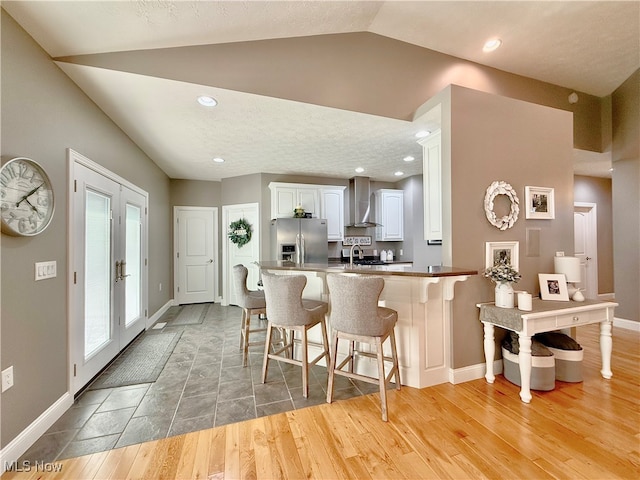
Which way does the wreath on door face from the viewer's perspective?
toward the camera

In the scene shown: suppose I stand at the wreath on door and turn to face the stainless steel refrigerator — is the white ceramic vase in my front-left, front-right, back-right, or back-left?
front-right

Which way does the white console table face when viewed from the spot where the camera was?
facing the viewer and to the right of the viewer

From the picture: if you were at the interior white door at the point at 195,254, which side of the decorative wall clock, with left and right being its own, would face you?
left

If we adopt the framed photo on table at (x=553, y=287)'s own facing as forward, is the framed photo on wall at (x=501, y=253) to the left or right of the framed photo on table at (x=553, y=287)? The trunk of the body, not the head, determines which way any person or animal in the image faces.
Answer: on its right

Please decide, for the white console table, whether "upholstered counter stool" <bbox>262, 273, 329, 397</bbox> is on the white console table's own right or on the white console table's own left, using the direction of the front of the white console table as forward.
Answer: on the white console table's own right

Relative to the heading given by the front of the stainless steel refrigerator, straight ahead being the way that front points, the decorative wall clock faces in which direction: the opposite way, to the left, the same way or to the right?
to the left

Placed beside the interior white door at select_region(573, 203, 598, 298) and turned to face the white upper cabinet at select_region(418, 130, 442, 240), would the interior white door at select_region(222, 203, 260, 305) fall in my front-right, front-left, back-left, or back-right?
front-right

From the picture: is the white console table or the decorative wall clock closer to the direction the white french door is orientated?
the white console table

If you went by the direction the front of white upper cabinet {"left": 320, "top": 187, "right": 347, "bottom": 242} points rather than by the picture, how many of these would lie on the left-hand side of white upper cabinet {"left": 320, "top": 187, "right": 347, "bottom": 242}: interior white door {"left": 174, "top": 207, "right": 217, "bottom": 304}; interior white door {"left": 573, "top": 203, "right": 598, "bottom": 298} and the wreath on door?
1

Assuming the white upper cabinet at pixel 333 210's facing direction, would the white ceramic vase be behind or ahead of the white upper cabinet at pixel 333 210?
ahead

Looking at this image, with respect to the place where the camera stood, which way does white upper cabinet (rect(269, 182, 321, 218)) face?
facing the viewer

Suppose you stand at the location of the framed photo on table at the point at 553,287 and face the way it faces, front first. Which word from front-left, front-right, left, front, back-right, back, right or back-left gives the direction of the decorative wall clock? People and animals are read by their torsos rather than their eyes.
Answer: front-right

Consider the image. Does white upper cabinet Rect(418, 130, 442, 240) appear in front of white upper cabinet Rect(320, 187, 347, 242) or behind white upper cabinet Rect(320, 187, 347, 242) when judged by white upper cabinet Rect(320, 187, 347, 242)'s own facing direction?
in front

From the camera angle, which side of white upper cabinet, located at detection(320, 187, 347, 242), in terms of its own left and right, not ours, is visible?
front

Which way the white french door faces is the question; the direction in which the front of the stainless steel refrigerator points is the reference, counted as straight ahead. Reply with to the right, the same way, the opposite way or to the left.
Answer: to the left
